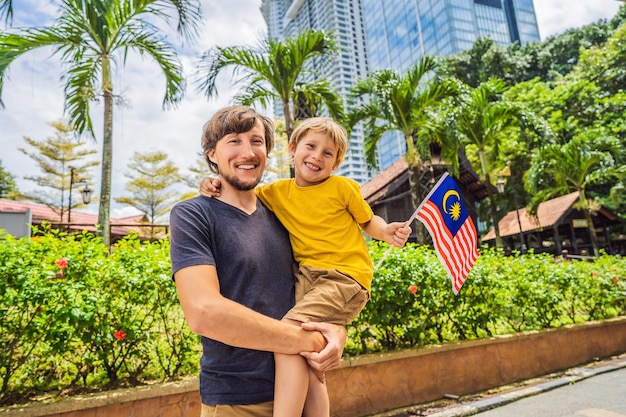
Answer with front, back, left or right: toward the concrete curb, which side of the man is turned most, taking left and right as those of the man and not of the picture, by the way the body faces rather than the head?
left

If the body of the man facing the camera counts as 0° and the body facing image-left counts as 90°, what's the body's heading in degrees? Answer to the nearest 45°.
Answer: approximately 315°

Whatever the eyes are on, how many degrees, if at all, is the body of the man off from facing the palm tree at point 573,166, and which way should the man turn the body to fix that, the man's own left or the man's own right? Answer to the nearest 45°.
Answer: approximately 90° to the man's own left

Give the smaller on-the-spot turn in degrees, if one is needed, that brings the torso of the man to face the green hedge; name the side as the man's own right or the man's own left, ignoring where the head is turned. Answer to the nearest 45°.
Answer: approximately 180°
